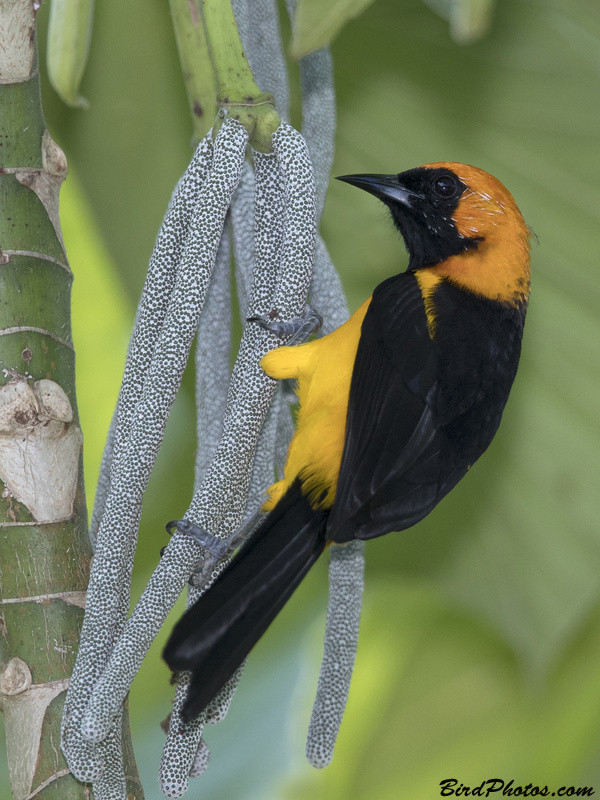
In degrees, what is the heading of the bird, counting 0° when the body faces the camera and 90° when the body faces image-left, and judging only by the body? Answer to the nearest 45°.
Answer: approximately 90°
